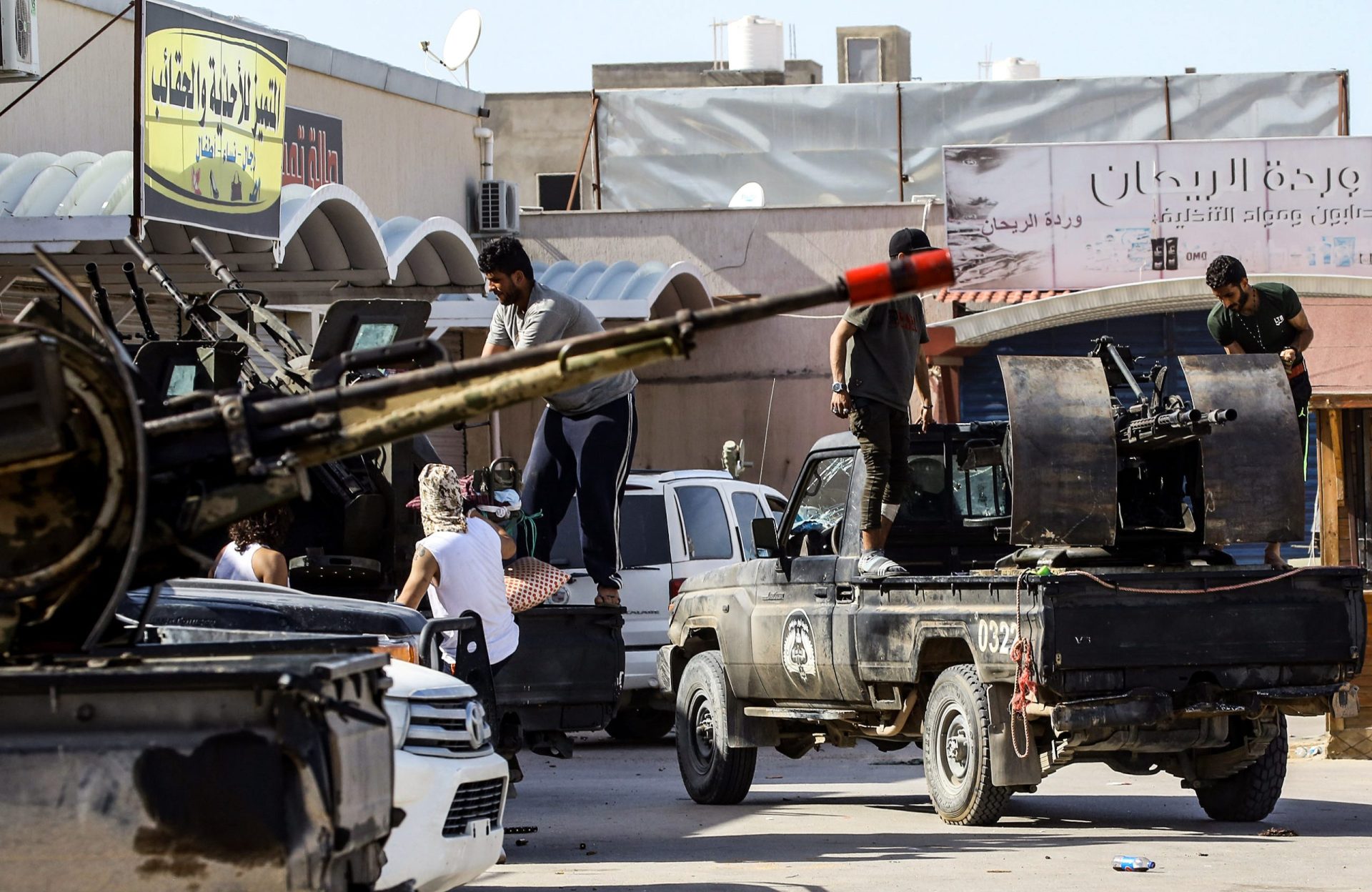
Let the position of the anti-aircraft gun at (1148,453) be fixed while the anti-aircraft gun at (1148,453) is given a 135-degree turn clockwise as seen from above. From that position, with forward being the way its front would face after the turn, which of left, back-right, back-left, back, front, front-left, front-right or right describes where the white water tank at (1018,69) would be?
right

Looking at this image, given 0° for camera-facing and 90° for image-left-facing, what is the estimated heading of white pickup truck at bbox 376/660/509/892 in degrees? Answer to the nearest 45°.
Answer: approximately 315°

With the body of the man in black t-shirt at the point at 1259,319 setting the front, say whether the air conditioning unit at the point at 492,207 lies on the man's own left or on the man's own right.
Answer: on the man's own right

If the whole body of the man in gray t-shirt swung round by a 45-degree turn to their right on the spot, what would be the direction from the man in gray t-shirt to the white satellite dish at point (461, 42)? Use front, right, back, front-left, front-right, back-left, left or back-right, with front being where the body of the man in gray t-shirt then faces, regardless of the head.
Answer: right

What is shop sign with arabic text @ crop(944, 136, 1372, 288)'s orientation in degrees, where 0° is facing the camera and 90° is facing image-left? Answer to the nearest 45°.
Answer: approximately 0°

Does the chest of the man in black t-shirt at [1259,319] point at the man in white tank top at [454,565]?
yes

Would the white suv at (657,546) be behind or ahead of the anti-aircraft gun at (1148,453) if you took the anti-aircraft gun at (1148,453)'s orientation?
behind

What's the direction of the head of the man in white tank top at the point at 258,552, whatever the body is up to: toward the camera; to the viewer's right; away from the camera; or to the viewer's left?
away from the camera
